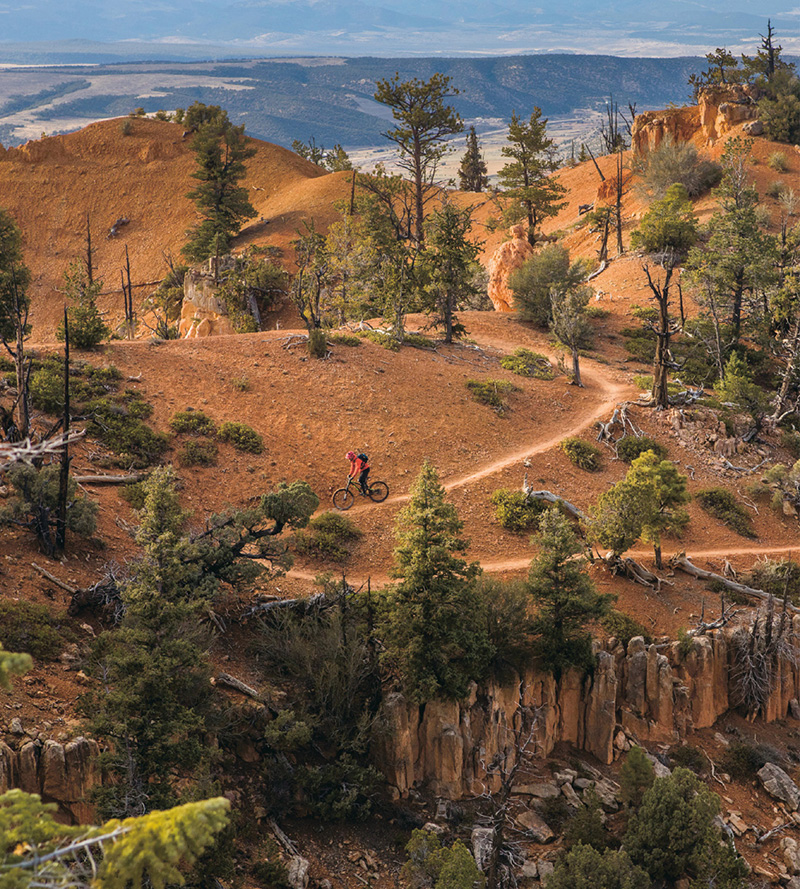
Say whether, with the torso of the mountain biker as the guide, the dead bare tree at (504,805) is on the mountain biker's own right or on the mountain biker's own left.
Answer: on the mountain biker's own left

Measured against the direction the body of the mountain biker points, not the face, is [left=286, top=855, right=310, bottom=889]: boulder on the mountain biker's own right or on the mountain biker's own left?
on the mountain biker's own left

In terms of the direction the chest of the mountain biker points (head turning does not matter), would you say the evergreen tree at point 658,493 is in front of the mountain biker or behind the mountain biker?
behind

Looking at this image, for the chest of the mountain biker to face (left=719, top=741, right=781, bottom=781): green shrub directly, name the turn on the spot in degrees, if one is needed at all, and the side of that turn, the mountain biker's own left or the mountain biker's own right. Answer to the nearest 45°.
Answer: approximately 135° to the mountain biker's own left

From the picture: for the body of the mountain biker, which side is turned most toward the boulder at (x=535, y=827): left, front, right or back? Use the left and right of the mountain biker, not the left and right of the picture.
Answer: left

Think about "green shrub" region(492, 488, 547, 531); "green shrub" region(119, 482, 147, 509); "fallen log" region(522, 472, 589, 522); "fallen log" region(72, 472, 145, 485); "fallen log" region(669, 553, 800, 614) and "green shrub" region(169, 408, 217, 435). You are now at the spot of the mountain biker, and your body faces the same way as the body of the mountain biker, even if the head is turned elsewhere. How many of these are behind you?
3

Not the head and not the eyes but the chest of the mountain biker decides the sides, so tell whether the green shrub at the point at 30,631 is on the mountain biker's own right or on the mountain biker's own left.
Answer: on the mountain biker's own left

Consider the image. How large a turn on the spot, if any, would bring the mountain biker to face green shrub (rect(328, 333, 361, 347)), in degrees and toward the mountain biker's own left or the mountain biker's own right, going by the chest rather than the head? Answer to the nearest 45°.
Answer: approximately 90° to the mountain biker's own right

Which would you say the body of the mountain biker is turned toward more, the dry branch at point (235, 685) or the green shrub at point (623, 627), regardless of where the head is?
the dry branch

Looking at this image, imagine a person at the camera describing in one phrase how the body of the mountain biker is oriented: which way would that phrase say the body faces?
to the viewer's left

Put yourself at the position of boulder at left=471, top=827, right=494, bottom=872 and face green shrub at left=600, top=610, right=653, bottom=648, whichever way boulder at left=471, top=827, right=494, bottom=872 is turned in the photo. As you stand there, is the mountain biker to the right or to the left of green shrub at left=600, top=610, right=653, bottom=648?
left

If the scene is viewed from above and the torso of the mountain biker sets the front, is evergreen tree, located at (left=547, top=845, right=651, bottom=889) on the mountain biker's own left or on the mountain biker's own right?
on the mountain biker's own left

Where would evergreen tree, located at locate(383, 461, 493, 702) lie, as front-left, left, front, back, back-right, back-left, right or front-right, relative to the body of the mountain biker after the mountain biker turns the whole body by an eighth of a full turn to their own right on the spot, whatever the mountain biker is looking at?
back-left

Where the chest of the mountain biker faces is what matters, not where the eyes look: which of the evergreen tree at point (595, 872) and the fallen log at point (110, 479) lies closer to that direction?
the fallen log

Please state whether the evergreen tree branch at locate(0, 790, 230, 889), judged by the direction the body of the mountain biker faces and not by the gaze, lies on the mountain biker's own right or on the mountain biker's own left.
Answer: on the mountain biker's own left
